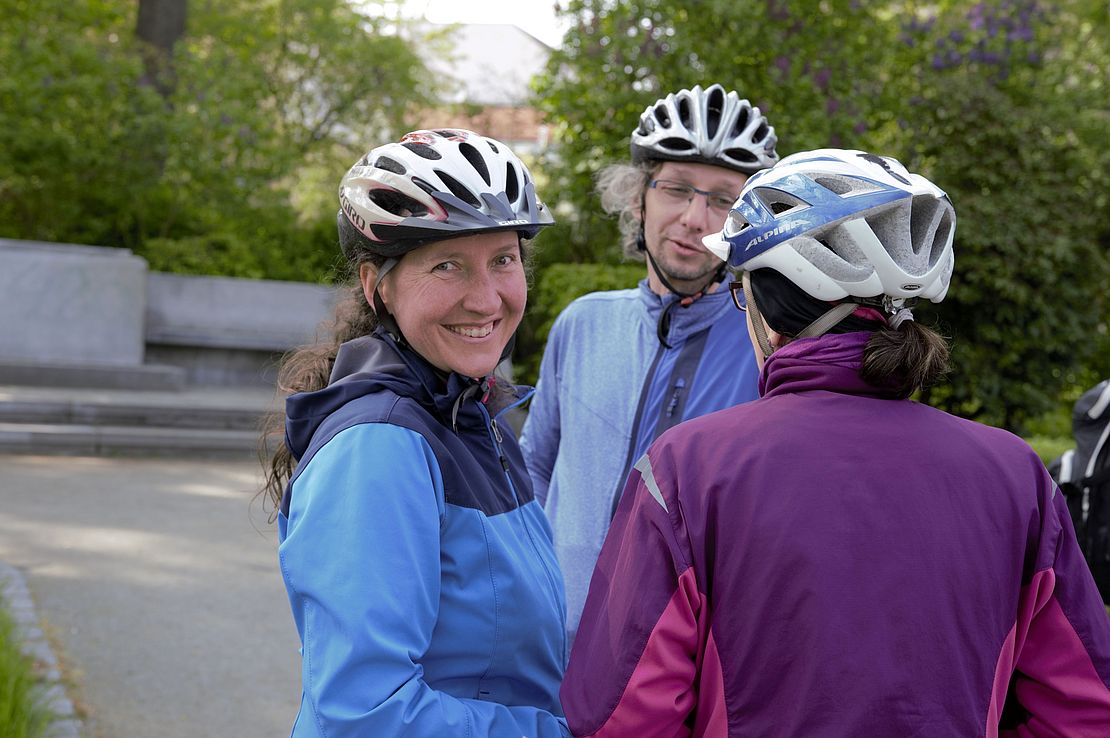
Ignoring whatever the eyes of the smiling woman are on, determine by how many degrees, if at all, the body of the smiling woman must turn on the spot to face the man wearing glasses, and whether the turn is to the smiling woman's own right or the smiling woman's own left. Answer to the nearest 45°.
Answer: approximately 90° to the smiling woman's own left

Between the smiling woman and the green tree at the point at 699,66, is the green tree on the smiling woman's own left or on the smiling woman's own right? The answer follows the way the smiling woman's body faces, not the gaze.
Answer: on the smiling woman's own left

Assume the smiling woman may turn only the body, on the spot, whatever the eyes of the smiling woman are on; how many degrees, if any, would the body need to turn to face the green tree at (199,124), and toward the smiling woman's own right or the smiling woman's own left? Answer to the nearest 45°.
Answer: approximately 135° to the smiling woman's own left

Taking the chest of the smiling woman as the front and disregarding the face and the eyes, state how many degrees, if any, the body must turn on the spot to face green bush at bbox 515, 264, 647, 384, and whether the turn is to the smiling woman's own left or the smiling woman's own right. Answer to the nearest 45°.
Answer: approximately 135° to the smiling woman's own left

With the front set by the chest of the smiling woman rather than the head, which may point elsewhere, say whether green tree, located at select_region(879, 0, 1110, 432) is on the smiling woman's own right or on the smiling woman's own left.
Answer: on the smiling woman's own left

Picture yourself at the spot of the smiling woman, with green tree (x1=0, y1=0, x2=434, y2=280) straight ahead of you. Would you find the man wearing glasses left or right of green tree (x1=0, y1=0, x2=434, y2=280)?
right

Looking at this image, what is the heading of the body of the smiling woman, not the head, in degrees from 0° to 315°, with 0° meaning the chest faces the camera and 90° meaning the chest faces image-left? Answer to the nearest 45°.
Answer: approximately 315°
